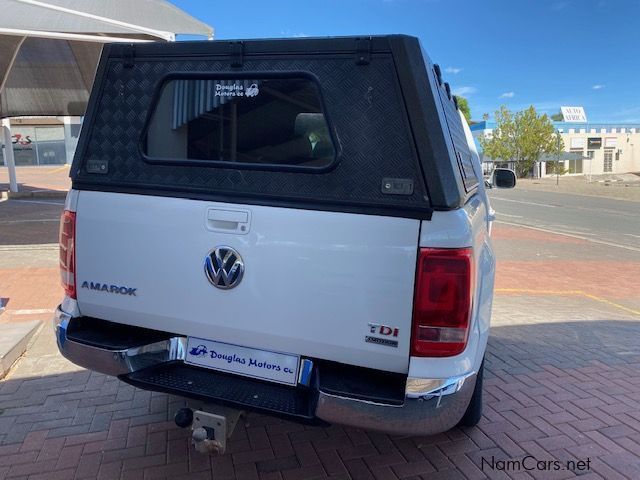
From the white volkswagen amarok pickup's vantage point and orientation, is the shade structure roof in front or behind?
in front

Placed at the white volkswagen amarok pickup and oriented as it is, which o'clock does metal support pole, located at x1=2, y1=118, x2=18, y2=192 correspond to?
The metal support pole is roughly at 11 o'clock from the white volkswagen amarok pickup.

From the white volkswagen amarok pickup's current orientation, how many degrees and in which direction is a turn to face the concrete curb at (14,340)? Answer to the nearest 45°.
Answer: approximately 135° to its left

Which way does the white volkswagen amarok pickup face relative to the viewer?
away from the camera
